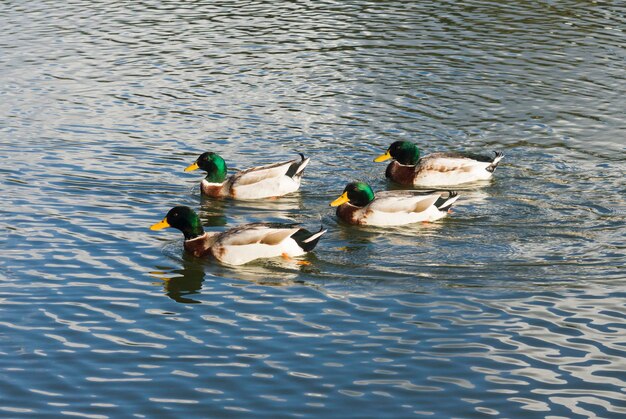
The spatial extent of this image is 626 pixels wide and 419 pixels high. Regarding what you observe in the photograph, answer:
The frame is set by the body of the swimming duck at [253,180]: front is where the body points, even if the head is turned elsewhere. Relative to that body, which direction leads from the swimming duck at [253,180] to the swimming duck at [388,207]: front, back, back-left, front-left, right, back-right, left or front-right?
back-left

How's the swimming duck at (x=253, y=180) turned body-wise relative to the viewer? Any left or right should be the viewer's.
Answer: facing to the left of the viewer

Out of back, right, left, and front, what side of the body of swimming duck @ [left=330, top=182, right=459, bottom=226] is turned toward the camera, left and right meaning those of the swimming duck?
left

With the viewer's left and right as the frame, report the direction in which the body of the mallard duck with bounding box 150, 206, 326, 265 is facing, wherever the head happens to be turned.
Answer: facing to the left of the viewer

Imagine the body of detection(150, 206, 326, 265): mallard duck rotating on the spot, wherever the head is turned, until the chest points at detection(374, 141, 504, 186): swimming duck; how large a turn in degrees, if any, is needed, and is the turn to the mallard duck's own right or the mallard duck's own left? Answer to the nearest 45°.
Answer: approximately 135° to the mallard duck's own right

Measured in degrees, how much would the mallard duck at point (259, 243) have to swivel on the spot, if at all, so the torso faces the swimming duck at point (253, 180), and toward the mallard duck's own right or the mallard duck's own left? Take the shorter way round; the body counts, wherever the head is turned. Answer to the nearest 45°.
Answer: approximately 90° to the mallard duck's own right

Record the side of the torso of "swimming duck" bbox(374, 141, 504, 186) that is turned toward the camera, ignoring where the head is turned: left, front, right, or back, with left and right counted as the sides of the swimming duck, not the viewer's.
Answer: left

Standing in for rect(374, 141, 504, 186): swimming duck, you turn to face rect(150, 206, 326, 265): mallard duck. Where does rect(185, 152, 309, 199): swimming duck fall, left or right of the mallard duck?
right

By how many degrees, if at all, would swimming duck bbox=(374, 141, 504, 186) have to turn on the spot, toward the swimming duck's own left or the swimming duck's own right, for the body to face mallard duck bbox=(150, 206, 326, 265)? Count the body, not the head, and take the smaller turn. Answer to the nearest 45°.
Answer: approximately 45° to the swimming duck's own left

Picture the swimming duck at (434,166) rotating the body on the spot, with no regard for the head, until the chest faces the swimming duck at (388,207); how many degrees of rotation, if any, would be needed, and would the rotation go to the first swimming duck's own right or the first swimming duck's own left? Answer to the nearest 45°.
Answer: approximately 90° to the first swimming duck's own left
